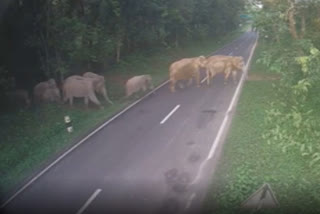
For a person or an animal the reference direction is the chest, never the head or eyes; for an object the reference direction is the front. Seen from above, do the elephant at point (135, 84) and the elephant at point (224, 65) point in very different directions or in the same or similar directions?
same or similar directions

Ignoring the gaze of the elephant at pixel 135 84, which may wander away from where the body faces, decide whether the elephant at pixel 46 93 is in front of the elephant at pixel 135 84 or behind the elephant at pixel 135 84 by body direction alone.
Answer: behind

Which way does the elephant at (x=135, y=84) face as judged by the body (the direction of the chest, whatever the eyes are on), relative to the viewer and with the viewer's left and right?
facing to the right of the viewer

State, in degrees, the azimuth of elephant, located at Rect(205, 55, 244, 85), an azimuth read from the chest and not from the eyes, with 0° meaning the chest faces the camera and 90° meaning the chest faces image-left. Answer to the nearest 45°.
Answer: approximately 270°

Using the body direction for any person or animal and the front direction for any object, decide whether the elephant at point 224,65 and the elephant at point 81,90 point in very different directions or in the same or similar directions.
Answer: same or similar directions

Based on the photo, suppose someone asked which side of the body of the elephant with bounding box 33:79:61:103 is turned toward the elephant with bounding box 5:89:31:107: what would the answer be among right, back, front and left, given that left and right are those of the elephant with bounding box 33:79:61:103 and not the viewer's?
back

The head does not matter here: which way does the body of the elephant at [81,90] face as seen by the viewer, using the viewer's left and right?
facing to the right of the viewer

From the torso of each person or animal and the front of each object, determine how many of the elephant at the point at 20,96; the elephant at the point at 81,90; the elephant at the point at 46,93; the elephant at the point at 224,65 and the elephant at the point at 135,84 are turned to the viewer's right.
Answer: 5

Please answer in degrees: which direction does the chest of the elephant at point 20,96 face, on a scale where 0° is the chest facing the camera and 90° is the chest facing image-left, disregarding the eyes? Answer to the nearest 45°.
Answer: approximately 270°

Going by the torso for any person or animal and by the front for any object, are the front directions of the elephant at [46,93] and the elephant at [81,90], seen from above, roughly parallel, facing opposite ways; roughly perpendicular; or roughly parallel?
roughly parallel

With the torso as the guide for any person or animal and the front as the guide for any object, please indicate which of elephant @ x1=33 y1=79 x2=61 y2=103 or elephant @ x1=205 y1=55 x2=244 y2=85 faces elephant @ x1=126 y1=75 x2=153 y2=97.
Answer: elephant @ x1=33 y1=79 x2=61 y2=103

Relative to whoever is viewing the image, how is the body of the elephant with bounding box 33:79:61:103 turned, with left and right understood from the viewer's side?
facing to the right of the viewer

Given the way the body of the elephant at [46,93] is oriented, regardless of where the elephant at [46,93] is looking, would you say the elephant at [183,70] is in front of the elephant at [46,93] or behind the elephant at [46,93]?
in front

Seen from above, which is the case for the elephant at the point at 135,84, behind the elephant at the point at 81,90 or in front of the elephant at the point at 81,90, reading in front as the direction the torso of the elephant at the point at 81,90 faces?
in front

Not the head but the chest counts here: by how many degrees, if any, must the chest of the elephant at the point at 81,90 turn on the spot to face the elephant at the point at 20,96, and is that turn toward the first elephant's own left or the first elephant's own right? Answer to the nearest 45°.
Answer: approximately 180°

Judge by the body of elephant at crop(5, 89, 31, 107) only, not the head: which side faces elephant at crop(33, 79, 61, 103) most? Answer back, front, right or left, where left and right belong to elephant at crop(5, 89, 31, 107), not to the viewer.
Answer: front

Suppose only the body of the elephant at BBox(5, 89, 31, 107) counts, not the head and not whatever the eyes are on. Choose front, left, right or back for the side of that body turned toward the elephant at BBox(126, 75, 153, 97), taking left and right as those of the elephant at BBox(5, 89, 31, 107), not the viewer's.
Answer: front
